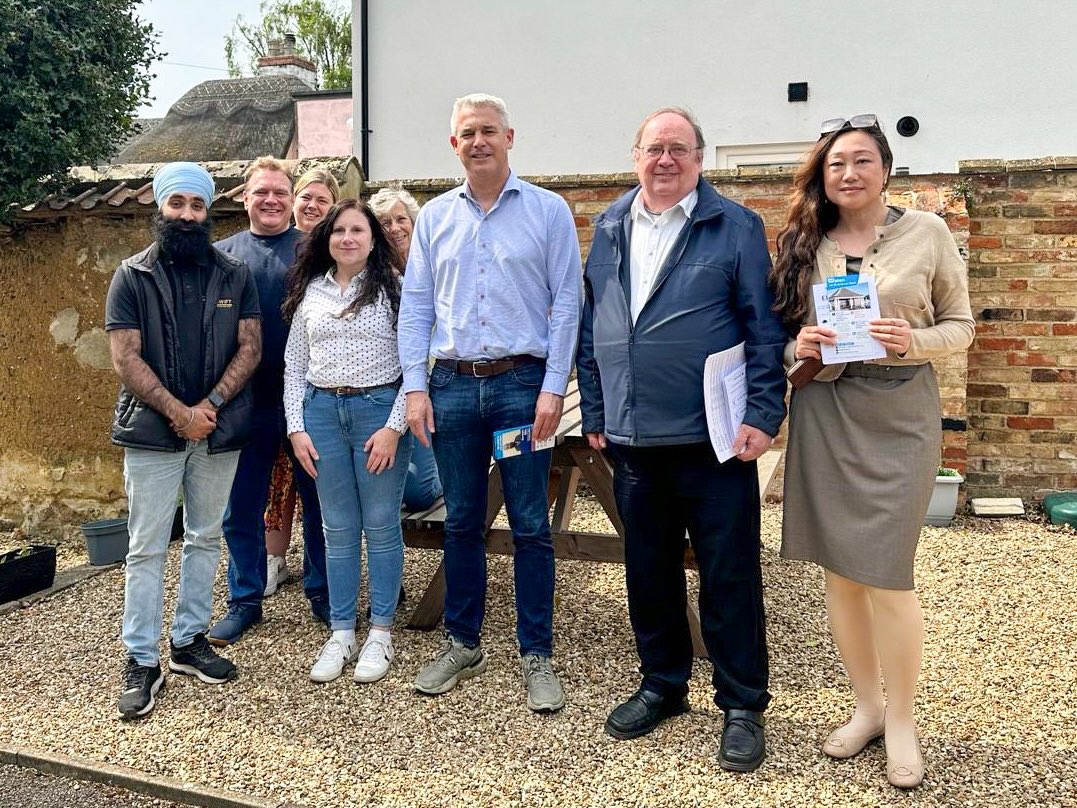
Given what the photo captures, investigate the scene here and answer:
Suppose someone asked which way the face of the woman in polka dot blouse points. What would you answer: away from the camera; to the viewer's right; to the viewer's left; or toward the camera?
toward the camera

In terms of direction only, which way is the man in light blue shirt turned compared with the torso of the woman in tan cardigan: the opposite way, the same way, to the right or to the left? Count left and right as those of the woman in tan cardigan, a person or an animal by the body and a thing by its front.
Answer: the same way

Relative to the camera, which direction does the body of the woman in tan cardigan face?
toward the camera

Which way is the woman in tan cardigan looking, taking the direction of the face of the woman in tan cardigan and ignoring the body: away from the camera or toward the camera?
toward the camera

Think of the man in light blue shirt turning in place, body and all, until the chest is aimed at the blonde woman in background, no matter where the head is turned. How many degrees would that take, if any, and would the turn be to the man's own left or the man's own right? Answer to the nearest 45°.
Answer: approximately 135° to the man's own right

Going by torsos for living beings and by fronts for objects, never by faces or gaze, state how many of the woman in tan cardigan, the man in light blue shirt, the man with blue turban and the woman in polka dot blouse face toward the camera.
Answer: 4

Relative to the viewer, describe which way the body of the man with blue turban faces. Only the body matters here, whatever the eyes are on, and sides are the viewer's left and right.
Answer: facing the viewer

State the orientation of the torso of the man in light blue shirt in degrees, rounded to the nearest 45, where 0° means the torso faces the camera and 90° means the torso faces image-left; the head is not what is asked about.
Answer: approximately 0°

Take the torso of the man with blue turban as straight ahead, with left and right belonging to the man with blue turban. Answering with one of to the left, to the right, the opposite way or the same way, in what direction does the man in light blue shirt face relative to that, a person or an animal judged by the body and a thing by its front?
the same way

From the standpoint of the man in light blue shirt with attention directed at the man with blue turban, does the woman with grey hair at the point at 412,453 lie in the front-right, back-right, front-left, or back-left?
front-right

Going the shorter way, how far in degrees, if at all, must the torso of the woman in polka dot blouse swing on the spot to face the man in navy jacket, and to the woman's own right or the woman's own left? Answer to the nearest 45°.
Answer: approximately 45° to the woman's own left

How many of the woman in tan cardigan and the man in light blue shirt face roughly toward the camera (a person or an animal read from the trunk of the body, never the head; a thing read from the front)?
2
